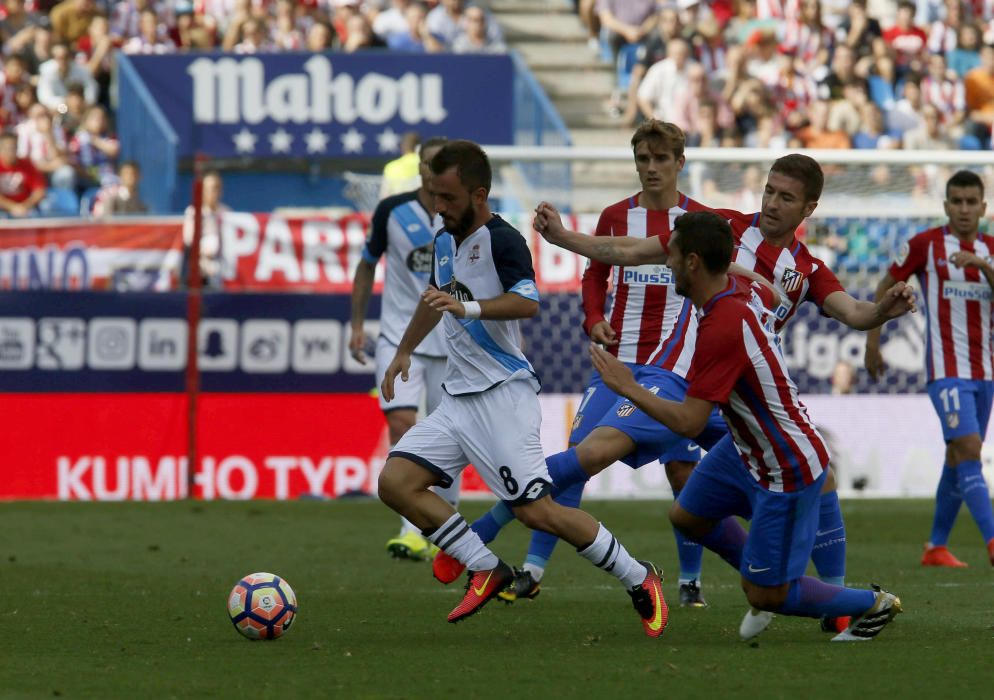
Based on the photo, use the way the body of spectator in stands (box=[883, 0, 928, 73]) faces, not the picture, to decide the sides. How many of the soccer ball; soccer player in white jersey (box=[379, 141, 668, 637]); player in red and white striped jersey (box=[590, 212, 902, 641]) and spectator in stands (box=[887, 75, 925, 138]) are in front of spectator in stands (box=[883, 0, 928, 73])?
4

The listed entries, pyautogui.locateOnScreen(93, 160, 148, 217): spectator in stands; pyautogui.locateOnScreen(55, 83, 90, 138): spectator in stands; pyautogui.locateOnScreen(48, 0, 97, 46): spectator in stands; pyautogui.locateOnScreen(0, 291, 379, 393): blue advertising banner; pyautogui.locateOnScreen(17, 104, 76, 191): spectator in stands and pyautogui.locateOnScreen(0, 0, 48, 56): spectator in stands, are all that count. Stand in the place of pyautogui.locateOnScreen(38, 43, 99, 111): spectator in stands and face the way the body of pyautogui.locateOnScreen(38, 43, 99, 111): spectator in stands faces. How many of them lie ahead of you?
4

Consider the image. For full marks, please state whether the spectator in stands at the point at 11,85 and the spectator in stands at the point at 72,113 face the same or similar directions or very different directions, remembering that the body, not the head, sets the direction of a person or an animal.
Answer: same or similar directions

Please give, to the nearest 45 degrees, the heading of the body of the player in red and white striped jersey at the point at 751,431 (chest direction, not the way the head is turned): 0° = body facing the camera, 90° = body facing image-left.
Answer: approximately 90°

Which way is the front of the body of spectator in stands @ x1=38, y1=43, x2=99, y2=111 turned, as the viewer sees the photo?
toward the camera

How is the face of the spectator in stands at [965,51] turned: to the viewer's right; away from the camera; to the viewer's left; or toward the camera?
toward the camera

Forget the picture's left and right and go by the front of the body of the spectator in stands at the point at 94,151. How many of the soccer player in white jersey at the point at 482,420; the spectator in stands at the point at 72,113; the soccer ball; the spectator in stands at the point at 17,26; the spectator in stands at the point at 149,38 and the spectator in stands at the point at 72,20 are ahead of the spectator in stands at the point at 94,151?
2

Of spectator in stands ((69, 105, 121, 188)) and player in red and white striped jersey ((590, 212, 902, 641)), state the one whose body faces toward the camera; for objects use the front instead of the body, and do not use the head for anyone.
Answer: the spectator in stands

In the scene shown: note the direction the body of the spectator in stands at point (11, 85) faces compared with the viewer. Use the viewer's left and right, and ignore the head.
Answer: facing the viewer

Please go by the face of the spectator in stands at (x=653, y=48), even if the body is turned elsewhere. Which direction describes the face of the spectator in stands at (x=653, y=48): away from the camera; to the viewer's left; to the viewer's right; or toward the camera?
toward the camera

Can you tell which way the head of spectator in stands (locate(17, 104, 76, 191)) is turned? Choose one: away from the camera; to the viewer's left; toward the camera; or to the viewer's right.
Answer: toward the camera

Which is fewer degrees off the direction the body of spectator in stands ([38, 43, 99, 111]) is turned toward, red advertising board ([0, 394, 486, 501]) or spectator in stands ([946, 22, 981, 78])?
the red advertising board

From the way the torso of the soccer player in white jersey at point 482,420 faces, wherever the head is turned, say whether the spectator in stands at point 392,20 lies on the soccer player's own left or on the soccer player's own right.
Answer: on the soccer player's own right

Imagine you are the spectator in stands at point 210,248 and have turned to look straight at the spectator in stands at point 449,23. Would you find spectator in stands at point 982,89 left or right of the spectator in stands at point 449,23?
right

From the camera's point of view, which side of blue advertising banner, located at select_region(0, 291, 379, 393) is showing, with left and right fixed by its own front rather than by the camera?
front

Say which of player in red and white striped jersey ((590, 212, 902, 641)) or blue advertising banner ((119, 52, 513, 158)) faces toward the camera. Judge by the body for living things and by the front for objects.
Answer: the blue advertising banner

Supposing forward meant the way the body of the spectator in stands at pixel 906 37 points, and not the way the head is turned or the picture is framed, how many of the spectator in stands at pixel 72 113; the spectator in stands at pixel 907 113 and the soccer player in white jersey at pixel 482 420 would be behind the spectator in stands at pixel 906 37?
0

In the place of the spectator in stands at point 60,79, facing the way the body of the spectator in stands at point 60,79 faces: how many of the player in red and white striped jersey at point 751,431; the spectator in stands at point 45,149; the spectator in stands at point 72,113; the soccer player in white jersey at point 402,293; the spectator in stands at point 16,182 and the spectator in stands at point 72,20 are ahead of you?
5

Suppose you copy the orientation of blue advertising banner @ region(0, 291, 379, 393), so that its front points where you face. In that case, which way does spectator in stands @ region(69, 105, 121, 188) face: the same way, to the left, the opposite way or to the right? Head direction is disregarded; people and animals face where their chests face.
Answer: the same way

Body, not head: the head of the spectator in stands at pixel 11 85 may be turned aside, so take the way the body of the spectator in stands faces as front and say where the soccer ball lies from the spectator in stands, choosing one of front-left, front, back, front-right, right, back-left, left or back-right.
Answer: front

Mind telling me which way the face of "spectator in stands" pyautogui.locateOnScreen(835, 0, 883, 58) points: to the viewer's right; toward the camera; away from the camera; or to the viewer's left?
toward the camera

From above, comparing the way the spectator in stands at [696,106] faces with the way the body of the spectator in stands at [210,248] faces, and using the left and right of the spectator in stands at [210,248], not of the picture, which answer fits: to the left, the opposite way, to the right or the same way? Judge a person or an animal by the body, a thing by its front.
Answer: the same way

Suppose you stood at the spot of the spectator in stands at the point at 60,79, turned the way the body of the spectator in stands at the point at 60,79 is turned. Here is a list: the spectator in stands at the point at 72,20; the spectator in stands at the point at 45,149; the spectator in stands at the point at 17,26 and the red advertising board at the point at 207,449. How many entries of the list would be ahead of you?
2

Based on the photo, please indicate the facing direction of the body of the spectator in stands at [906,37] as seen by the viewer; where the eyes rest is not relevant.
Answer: toward the camera

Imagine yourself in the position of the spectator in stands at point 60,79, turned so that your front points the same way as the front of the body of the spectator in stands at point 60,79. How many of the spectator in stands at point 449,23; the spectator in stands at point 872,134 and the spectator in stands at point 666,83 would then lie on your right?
0
